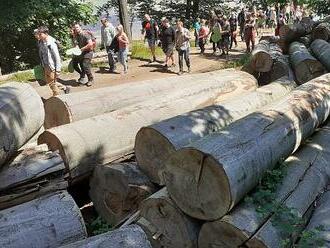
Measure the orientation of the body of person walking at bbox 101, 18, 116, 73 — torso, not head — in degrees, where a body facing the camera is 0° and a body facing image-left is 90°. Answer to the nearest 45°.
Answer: approximately 45°

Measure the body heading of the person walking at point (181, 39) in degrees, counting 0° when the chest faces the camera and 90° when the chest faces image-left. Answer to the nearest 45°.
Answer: approximately 45°

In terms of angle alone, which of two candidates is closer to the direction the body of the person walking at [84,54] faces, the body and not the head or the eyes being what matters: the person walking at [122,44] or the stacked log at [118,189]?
the stacked log

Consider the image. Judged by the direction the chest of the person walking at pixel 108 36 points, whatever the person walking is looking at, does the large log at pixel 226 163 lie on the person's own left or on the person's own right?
on the person's own left

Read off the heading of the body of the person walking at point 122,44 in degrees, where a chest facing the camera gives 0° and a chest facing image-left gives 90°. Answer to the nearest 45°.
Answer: approximately 45°

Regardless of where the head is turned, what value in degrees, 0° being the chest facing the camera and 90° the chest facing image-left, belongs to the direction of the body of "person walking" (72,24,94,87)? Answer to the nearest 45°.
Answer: approximately 45°

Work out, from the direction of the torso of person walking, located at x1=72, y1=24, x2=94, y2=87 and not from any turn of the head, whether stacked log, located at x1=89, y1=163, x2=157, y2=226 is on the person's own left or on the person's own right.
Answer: on the person's own left
